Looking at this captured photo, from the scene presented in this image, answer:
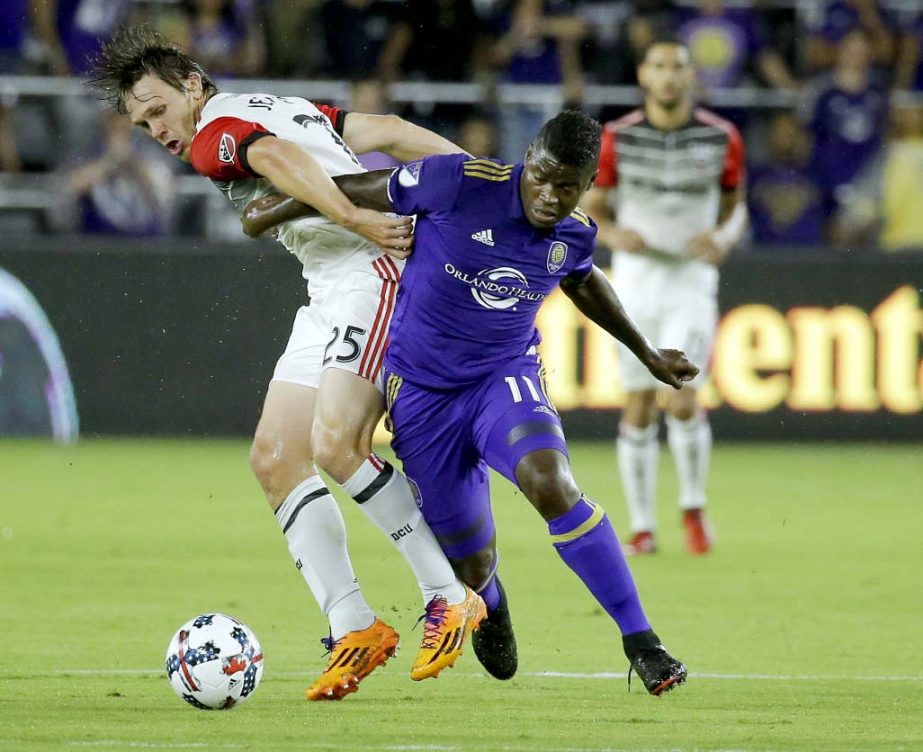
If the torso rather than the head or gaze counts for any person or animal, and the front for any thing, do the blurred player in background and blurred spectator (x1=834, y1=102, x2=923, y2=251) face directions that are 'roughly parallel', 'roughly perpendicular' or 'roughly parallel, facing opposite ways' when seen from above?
roughly parallel

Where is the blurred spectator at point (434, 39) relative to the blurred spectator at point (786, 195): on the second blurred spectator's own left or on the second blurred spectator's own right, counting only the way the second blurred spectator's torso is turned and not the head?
on the second blurred spectator's own right

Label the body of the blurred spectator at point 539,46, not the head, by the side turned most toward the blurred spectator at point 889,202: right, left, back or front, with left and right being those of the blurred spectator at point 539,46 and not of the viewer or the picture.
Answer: left

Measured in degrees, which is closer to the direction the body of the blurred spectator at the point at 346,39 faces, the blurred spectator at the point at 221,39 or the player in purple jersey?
the player in purple jersey

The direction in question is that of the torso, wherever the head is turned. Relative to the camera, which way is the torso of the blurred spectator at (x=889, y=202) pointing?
toward the camera

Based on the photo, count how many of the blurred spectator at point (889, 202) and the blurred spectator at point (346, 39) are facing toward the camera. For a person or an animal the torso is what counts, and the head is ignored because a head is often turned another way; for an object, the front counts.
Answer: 2

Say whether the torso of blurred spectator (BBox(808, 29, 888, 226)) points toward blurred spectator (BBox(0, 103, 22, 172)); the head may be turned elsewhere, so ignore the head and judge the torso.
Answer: no

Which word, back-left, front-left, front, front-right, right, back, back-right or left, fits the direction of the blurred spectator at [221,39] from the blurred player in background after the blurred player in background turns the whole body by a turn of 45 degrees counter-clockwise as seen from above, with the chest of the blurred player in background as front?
back

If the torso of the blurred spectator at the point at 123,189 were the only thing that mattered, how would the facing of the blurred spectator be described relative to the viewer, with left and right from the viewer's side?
facing the viewer

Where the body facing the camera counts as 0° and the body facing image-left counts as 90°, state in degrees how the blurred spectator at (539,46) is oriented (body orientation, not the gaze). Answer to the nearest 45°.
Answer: approximately 0°

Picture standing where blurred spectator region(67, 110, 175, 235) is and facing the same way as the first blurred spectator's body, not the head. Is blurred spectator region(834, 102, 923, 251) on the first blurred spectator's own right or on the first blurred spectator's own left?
on the first blurred spectator's own left

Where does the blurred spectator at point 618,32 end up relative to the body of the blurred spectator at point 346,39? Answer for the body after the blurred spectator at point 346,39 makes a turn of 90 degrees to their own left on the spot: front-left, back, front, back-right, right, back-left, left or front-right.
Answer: front

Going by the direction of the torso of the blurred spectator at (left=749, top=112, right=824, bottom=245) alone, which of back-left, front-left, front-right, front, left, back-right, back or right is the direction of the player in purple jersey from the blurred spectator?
front

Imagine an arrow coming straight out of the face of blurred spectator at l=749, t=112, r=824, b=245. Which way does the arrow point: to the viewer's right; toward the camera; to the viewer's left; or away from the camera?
toward the camera

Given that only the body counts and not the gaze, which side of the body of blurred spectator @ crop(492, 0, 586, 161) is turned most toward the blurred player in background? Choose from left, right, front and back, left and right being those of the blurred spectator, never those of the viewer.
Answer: front

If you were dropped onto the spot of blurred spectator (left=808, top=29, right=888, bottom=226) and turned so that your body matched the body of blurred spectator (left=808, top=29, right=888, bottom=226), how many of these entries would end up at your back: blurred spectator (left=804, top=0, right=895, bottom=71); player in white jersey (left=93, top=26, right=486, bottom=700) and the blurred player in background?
1

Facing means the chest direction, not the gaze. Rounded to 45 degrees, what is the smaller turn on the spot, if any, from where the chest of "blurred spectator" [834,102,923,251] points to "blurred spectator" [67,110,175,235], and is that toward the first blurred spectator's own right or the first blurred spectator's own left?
approximately 90° to the first blurred spectator's own right

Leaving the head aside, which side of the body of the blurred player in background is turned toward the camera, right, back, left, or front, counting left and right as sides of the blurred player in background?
front

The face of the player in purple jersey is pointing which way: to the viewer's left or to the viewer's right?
to the viewer's left

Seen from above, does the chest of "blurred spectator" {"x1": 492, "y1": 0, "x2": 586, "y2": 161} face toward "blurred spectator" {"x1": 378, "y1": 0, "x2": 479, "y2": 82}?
no
